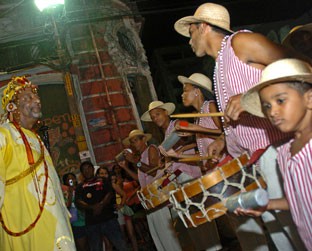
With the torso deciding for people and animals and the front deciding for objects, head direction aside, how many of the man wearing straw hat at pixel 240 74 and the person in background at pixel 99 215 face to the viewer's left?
1

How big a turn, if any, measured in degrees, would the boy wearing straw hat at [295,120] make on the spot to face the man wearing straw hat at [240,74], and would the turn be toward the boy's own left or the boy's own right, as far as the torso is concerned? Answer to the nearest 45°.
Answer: approximately 135° to the boy's own right

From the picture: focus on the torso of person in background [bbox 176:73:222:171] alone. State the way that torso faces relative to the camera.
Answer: to the viewer's left

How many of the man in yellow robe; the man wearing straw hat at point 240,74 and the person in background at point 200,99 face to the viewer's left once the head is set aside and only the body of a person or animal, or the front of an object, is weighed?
2

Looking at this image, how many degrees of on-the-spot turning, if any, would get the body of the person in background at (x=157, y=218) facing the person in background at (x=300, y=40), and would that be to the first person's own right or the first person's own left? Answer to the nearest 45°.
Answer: approximately 90° to the first person's own left

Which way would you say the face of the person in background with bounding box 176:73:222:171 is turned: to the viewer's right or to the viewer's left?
to the viewer's left
